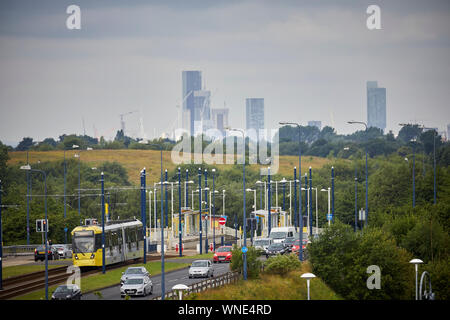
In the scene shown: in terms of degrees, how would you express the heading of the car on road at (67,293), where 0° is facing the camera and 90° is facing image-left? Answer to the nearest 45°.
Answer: approximately 45°

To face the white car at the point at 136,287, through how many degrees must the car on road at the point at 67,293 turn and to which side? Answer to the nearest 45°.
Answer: approximately 180°

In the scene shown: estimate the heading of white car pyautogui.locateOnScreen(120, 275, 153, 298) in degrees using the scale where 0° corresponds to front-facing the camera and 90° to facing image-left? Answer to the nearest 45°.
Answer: approximately 45°

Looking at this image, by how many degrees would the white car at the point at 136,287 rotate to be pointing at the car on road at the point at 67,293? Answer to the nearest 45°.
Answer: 0° — it already faces it
